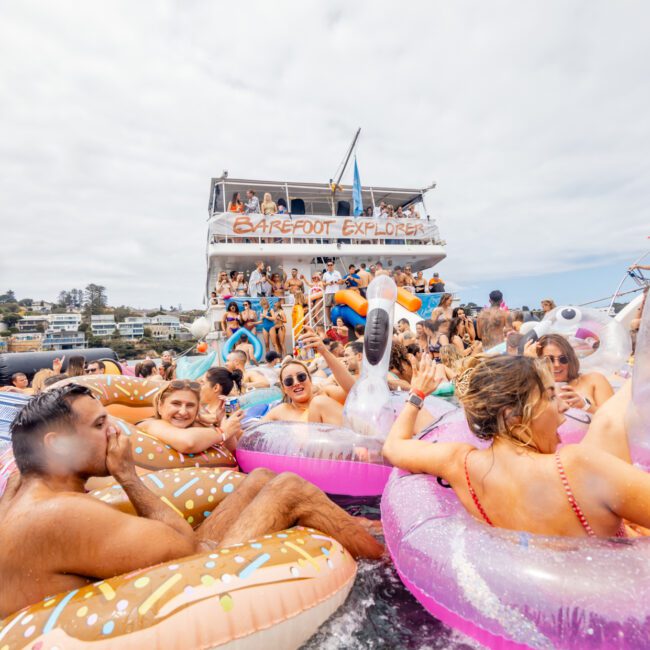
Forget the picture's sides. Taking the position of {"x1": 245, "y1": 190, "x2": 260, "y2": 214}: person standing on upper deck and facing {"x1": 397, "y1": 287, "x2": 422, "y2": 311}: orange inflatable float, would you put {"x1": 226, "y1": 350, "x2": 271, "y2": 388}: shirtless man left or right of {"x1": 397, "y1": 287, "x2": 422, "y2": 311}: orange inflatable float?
right

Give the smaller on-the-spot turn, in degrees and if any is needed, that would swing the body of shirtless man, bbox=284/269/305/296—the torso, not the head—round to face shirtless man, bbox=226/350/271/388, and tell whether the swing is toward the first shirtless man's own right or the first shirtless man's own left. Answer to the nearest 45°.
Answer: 0° — they already face them

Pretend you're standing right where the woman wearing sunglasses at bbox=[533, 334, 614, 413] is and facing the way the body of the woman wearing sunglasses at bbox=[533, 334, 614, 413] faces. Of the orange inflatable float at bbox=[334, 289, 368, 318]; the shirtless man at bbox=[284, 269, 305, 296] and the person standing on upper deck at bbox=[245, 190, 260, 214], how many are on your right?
3

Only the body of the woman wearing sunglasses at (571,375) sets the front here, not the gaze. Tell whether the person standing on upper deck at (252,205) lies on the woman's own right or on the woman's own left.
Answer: on the woman's own right

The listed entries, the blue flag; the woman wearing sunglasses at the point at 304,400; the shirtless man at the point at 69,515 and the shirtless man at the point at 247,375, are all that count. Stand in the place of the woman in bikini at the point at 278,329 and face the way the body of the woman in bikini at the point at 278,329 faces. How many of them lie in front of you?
3

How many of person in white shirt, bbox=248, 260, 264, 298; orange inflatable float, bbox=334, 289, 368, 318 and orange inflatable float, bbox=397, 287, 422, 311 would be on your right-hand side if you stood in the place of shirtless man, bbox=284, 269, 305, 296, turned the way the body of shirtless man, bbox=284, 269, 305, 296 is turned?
1

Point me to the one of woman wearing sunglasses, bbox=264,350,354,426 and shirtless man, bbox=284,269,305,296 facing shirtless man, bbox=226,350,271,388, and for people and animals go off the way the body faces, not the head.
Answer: shirtless man, bbox=284,269,305,296
